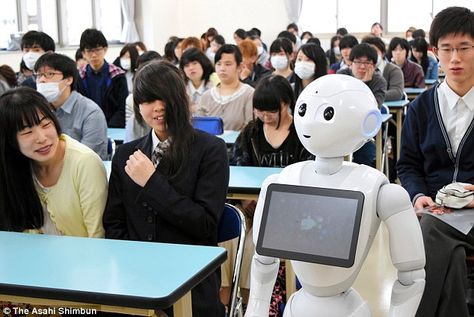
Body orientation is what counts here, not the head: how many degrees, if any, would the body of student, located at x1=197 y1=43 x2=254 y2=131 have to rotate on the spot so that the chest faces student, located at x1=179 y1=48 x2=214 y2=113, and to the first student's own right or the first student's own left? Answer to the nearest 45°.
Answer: approximately 135° to the first student's own right

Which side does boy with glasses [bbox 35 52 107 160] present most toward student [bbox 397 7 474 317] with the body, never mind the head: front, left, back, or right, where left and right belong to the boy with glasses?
left

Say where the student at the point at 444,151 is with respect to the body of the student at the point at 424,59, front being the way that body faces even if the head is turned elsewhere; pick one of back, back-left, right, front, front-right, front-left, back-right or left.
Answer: front-left

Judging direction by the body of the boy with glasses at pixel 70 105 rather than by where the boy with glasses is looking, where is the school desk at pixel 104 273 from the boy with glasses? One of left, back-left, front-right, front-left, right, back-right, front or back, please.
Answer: front-left

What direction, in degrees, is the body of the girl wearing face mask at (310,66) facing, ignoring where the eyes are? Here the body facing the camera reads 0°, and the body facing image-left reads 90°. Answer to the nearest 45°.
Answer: approximately 45°

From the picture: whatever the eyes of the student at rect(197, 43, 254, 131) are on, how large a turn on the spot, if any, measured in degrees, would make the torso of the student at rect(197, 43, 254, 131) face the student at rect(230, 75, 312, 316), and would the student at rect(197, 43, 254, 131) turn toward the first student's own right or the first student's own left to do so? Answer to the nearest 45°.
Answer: approximately 45° to the first student's own left
